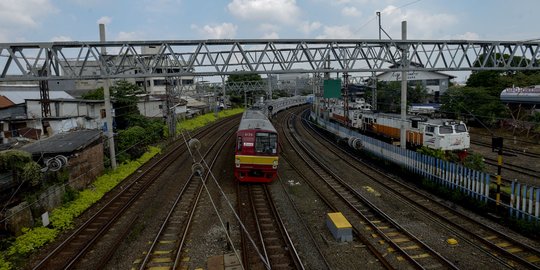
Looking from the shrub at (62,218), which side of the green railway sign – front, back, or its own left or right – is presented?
front

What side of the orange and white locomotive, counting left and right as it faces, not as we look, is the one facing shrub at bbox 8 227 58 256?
right

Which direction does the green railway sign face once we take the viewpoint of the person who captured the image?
facing the viewer

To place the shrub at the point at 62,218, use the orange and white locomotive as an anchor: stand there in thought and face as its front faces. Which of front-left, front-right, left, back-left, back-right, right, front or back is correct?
right

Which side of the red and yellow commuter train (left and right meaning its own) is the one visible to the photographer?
front

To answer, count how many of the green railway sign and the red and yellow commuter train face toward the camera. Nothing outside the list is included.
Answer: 2

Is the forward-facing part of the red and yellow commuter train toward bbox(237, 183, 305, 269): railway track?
yes

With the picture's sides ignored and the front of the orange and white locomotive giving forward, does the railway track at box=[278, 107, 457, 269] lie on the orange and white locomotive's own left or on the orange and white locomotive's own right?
on the orange and white locomotive's own right

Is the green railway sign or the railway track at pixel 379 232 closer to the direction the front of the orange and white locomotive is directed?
the railway track

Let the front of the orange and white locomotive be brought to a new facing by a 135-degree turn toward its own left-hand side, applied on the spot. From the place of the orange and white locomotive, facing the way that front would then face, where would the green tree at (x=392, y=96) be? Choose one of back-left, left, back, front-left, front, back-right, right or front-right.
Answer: front

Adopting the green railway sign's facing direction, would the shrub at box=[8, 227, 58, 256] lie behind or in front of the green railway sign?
in front

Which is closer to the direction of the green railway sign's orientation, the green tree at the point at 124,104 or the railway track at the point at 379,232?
the railway track

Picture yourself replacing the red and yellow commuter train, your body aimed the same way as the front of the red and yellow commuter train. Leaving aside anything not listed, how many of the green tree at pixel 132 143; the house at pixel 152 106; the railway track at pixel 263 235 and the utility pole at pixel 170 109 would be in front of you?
1

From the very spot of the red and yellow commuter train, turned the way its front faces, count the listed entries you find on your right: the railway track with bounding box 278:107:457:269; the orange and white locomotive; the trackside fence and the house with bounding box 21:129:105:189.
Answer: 1

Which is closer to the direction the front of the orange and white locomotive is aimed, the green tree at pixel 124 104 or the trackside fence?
the trackside fence

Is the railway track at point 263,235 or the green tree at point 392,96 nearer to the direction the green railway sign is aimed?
the railway track

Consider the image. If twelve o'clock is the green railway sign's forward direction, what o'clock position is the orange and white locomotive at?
The orange and white locomotive is roughly at 11 o'clock from the green railway sign.
